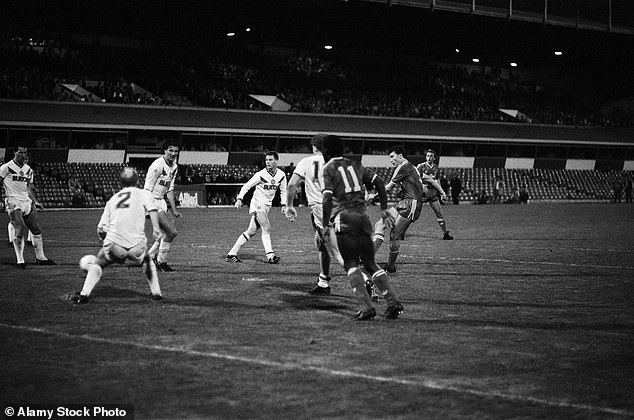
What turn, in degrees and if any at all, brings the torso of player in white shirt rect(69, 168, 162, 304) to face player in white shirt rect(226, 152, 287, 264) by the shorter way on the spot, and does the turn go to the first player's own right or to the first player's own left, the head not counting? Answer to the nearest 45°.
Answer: approximately 45° to the first player's own right

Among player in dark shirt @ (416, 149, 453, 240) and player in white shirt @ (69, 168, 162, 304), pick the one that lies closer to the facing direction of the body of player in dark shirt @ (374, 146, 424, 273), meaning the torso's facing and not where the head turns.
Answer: the player in white shirt

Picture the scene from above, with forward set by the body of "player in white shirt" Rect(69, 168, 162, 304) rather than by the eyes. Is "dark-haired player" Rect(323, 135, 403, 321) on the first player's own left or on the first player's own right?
on the first player's own right

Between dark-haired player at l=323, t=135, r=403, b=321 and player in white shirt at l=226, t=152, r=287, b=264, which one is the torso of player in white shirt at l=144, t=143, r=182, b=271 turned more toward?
the dark-haired player

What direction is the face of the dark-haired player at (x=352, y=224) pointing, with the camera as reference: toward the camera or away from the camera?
away from the camera

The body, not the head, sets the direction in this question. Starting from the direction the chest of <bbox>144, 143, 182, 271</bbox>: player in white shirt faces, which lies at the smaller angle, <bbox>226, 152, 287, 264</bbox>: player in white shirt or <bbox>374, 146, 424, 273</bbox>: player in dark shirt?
the player in dark shirt

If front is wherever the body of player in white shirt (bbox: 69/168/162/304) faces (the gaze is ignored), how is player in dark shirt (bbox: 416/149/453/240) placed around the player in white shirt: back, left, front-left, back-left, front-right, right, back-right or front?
front-right

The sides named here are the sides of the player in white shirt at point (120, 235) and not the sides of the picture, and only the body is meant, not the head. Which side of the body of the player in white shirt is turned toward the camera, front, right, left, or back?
back

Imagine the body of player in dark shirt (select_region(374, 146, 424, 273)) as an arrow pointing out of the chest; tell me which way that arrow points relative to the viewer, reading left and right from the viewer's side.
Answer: facing to the left of the viewer

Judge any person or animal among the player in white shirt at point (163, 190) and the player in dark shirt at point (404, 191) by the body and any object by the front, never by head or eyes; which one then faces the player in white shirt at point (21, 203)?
the player in dark shirt

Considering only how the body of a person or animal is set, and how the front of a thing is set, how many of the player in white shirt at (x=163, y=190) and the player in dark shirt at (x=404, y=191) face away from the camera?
0

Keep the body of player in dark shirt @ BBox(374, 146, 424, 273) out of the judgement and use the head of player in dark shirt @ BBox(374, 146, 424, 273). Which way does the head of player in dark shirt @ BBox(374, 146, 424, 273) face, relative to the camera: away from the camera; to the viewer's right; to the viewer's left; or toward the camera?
to the viewer's left
